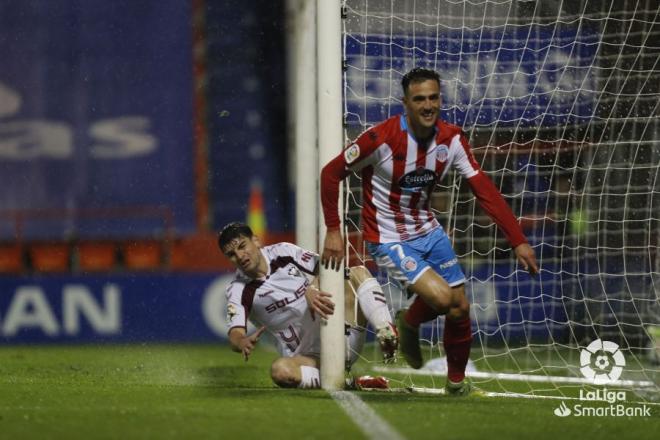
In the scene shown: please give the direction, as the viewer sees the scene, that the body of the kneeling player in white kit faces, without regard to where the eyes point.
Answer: toward the camera

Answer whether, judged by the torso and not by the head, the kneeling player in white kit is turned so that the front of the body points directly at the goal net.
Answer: no

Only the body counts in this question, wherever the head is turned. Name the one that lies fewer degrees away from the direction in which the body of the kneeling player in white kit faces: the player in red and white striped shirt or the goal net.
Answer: the player in red and white striped shirt

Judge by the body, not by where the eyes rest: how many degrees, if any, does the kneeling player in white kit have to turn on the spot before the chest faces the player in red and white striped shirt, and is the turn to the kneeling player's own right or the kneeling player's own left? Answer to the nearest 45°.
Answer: approximately 45° to the kneeling player's own left
